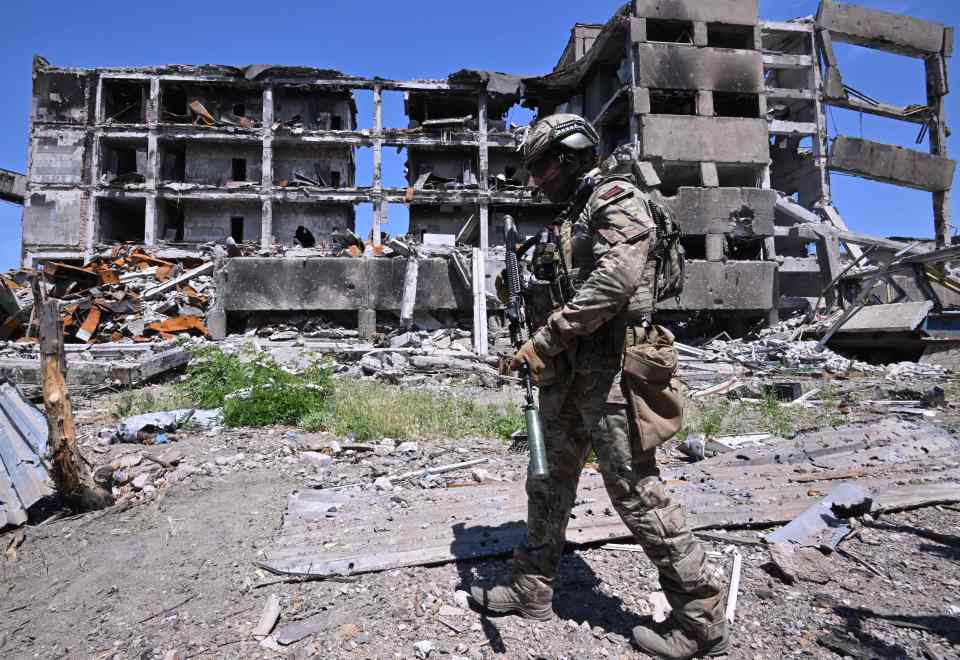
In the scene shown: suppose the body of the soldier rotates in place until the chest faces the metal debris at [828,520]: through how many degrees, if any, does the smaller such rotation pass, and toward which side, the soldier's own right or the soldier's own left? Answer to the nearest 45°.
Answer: approximately 135° to the soldier's own right

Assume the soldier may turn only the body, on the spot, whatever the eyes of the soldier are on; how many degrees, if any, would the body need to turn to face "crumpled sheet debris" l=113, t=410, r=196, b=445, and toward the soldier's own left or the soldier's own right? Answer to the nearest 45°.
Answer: approximately 45° to the soldier's own right

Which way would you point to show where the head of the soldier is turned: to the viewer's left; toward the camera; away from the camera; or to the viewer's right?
to the viewer's left

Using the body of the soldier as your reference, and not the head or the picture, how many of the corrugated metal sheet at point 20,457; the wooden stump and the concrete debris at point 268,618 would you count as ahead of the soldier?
3

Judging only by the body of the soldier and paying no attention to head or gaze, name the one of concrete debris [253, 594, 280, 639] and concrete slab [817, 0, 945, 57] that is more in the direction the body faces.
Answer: the concrete debris

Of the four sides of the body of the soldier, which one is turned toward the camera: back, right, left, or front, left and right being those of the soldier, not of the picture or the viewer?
left

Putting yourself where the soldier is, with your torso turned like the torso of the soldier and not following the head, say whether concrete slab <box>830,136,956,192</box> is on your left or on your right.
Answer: on your right

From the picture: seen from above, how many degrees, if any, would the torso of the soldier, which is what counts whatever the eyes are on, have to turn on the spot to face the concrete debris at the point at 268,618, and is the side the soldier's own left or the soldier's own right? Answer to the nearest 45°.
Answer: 0° — they already face it

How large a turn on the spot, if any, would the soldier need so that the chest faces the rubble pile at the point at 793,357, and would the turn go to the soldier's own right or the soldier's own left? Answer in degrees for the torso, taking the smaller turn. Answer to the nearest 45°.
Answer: approximately 90° to the soldier's own right

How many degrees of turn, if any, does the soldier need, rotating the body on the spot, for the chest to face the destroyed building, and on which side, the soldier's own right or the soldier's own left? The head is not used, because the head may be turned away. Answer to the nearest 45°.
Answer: approximately 90° to the soldier's own right

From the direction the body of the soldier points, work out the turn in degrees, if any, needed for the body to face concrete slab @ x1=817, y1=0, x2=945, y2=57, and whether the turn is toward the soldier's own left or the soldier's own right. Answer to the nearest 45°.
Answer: approximately 135° to the soldier's own right
